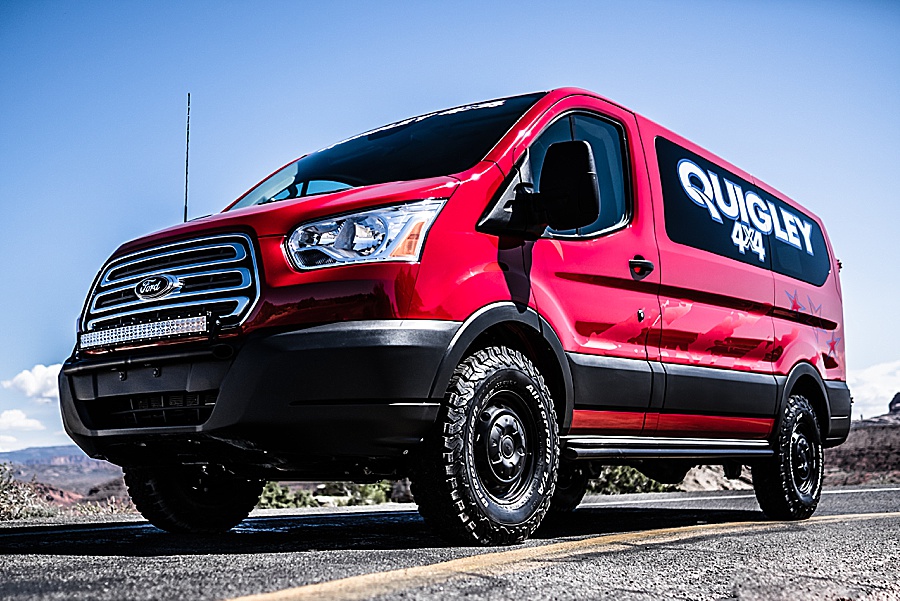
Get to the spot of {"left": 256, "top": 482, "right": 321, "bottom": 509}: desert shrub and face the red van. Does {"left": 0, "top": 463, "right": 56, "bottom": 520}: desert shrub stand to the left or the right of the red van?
right

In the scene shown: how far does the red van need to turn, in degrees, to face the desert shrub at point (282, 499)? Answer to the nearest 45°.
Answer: approximately 135° to its right

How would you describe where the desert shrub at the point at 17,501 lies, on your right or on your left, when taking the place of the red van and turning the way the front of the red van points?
on your right

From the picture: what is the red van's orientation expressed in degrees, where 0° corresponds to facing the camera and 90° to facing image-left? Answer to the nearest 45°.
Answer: approximately 45°

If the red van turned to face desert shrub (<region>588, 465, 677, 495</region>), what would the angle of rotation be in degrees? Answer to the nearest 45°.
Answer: approximately 135° to its right
